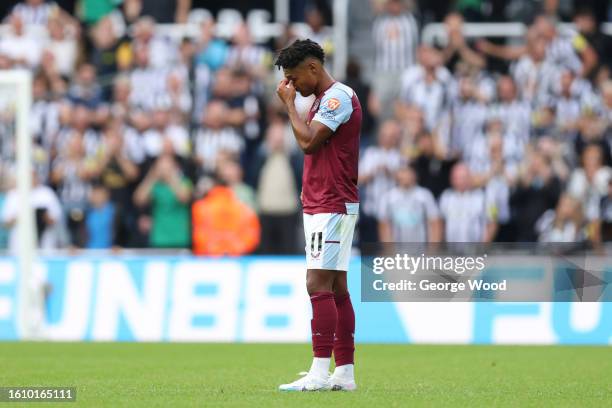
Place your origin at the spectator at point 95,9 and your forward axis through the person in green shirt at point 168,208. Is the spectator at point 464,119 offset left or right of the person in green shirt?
left

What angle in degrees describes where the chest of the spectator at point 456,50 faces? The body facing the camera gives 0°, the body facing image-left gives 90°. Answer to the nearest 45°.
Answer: approximately 0°

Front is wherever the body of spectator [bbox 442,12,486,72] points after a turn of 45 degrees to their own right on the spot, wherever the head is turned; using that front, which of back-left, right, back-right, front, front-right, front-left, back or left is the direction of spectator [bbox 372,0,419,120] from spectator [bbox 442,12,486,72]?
front-right

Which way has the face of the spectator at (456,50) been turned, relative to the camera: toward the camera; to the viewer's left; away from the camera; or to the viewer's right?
toward the camera

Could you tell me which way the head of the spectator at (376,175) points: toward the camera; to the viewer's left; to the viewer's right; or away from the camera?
toward the camera

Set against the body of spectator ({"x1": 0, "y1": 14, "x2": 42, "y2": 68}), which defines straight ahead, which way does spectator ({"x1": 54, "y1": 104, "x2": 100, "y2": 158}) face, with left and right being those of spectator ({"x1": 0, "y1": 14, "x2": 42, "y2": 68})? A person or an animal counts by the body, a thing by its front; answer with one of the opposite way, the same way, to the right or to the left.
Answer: the same way

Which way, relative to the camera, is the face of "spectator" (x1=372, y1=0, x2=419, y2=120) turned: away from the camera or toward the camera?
toward the camera

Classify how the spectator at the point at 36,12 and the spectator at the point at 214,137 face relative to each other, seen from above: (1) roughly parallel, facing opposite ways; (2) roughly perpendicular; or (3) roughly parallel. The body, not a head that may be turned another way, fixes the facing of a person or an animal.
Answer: roughly parallel

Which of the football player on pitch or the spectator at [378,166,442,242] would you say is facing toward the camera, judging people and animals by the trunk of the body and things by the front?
the spectator

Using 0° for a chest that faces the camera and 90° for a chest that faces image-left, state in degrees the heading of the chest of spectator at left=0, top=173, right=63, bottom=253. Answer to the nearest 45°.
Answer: approximately 0°

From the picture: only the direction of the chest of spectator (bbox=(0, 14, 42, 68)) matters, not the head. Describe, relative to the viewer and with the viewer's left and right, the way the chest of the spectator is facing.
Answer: facing the viewer

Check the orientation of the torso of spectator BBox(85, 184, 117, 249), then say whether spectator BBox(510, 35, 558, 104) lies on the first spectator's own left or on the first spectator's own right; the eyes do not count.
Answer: on the first spectator's own left

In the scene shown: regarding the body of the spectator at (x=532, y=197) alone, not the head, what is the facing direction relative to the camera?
toward the camera
